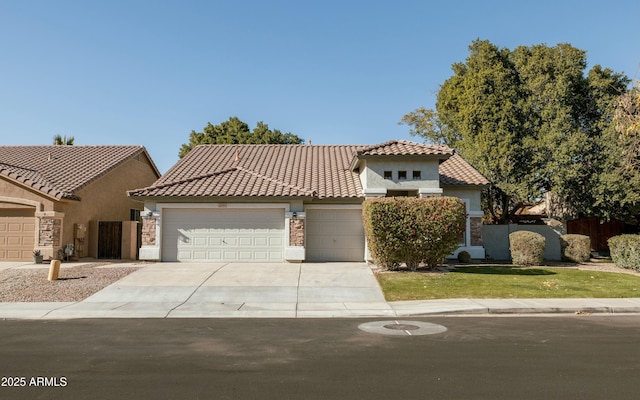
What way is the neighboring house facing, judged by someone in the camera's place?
facing the viewer and to the left of the viewer

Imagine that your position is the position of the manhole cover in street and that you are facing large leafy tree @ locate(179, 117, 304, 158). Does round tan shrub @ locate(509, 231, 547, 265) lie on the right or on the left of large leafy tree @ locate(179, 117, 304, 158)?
right

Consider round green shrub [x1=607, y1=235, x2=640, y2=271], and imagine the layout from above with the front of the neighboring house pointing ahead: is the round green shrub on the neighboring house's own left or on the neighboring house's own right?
on the neighboring house's own left

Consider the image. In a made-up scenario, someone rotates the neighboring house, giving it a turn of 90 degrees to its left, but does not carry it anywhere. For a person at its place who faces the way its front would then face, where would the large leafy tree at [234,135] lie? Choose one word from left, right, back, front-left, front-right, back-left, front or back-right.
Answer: left

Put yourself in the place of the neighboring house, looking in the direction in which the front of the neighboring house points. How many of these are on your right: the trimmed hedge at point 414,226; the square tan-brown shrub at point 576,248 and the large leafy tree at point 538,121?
0

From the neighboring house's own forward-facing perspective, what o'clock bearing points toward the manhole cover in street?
The manhole cover in street is roughly at 10 o'clock from the neighboring house.

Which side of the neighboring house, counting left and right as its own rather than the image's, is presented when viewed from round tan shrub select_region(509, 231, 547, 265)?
left

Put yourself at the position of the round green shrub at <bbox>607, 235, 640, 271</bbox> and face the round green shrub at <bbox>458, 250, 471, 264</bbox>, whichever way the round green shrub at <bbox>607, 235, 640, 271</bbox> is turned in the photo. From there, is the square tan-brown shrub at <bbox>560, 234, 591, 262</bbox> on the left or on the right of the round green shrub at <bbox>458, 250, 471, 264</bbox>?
right

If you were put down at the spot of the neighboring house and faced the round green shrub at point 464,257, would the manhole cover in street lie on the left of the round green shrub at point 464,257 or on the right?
right

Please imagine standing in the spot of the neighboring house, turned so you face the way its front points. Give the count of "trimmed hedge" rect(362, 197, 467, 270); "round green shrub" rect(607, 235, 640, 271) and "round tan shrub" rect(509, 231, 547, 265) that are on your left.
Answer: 3

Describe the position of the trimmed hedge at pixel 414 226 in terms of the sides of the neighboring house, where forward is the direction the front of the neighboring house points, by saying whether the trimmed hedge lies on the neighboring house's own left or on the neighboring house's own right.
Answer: on the neighboring house's own left

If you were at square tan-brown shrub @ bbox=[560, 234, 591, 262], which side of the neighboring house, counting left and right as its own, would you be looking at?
left

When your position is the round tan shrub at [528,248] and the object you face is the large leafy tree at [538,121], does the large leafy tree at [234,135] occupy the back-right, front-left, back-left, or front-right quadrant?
front-left
